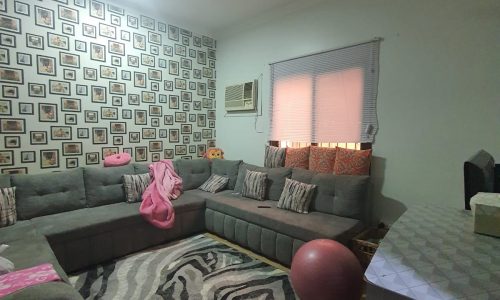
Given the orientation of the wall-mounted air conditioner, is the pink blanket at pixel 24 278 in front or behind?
in front

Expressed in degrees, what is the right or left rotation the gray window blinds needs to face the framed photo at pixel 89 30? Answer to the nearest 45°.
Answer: approximately 45° to its right

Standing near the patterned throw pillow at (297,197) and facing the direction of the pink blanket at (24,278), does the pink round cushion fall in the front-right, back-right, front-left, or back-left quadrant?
front-right

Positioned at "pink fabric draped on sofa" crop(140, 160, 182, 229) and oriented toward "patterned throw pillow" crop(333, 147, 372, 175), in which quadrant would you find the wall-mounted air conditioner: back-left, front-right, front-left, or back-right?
front-left

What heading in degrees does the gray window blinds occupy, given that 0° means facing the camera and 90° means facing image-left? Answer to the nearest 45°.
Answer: approximately 45°

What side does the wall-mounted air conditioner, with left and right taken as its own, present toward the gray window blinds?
left

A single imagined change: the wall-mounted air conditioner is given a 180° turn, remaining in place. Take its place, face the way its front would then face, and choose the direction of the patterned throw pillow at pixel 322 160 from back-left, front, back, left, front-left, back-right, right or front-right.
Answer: right
